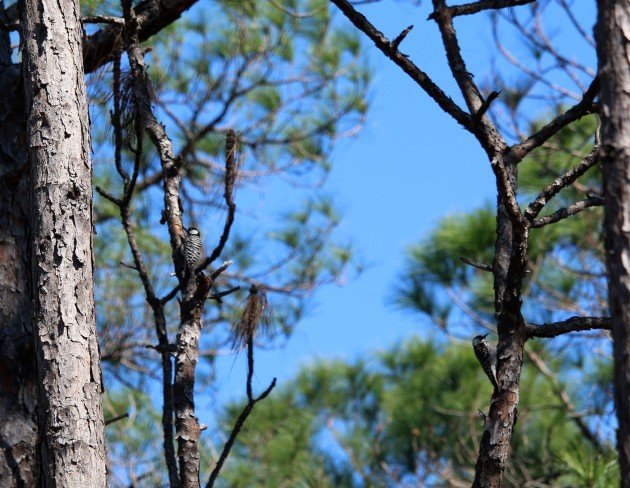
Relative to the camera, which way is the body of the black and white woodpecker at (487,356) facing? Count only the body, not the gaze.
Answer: to the viewer's right

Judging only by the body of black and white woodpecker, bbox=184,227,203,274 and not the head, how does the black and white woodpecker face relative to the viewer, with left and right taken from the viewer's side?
facing away from the viewer and to the left of the viewer

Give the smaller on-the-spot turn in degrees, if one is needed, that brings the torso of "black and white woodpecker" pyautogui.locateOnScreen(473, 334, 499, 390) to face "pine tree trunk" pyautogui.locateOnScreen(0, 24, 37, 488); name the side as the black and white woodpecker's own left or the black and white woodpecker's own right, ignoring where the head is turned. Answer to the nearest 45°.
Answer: approximately 180°

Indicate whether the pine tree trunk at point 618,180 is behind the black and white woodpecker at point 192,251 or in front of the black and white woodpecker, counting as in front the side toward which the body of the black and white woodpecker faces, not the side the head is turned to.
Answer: behind

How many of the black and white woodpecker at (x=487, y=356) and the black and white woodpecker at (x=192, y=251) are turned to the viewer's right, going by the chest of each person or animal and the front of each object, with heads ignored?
1

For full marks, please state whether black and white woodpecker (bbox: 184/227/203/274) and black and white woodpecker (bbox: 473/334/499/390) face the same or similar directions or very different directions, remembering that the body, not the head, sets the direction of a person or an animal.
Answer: very different directions

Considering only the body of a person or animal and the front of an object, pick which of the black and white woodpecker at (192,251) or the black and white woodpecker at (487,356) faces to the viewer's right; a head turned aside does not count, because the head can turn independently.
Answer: the black and white woodpecker at (487,356)
